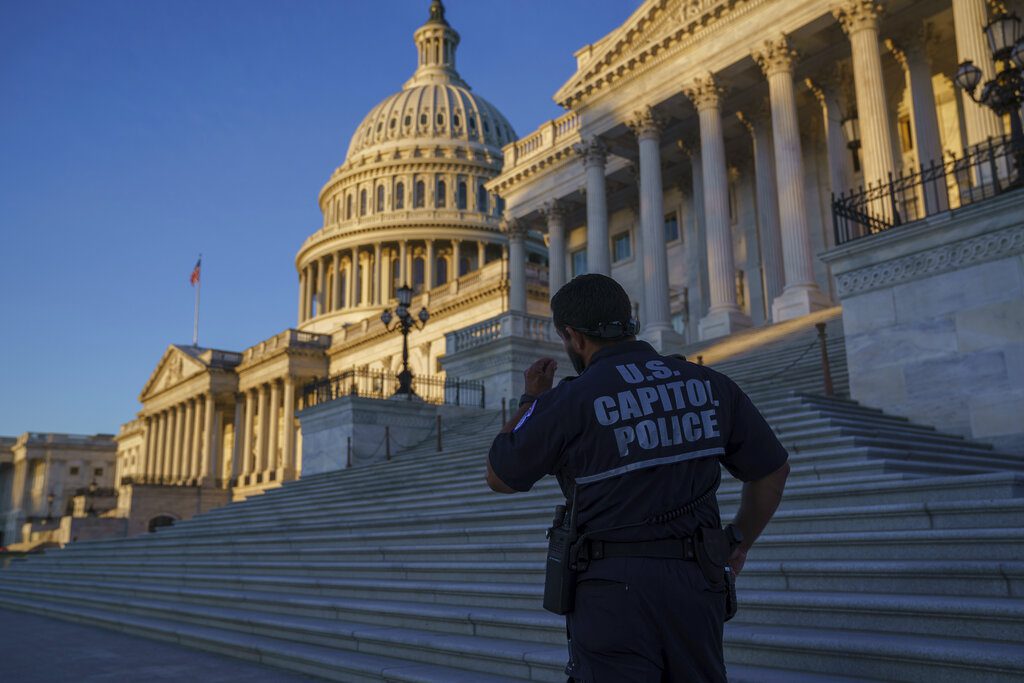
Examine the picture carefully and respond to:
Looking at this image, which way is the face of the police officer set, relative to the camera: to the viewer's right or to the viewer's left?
to the viewer's left

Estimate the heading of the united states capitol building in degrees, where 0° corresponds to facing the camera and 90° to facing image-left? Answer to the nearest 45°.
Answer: approximately 45°

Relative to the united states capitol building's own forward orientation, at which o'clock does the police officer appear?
The police officer is roughly at 11 o'clock from the united states capitol building.
